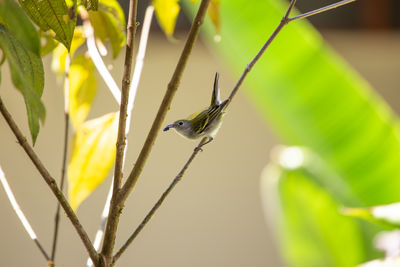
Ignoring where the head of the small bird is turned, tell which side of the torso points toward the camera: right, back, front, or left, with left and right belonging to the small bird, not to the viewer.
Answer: left
